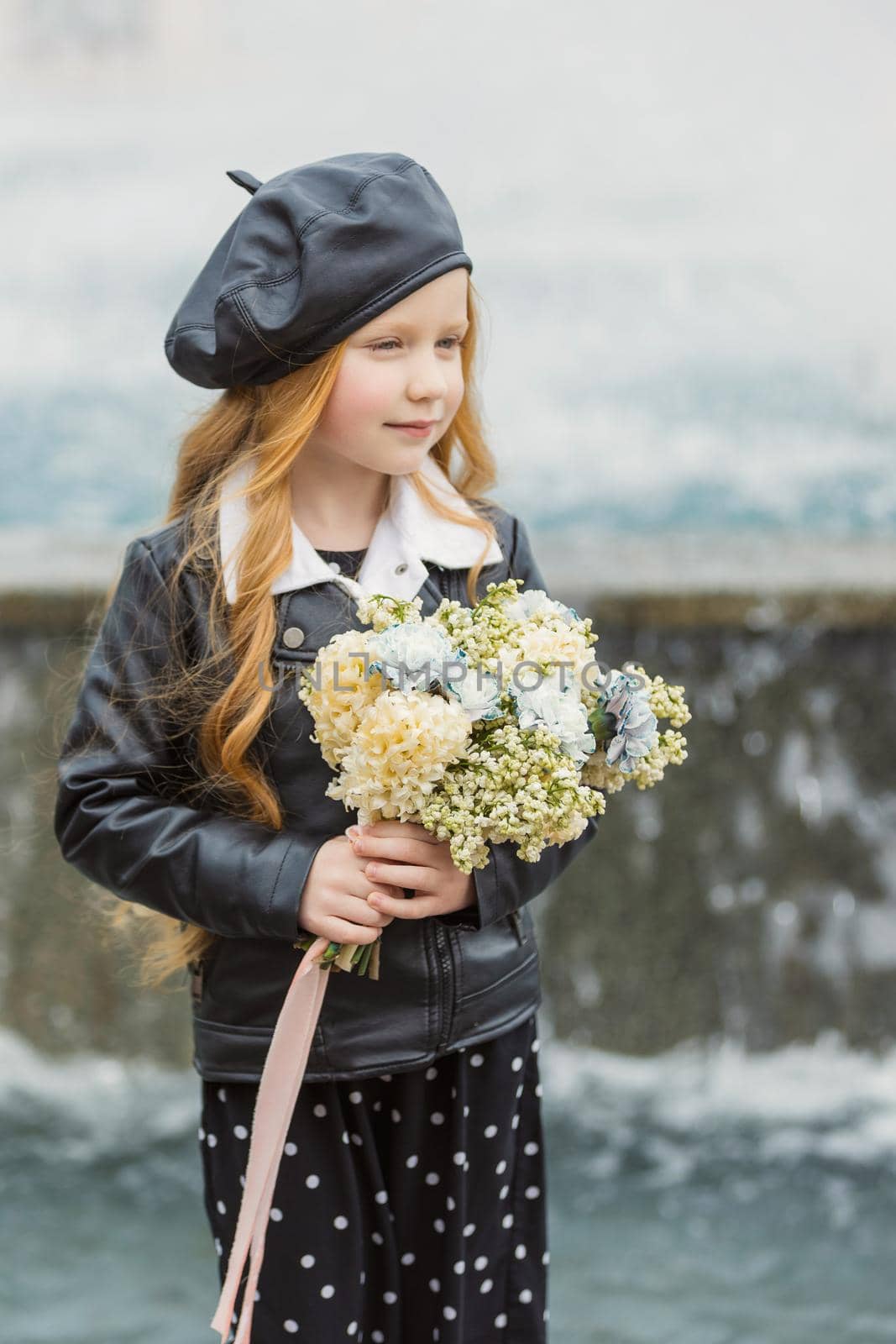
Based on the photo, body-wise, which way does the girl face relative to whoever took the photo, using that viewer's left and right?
facing the viewer and to the right of the viewer

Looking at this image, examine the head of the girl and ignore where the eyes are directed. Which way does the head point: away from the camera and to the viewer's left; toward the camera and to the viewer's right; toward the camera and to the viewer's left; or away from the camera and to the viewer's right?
toward the camera and to the viewer's right
